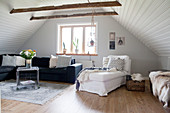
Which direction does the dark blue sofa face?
toward the camera

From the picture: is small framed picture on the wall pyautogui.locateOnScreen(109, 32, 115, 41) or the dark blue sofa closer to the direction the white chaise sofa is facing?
the dark blue sofa

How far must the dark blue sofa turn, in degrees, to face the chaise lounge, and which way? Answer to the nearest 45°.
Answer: approximately 45° to its left

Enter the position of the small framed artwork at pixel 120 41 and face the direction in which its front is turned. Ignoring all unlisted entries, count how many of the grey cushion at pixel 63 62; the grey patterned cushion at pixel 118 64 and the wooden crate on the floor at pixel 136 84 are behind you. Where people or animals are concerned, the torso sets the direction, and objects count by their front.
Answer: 0

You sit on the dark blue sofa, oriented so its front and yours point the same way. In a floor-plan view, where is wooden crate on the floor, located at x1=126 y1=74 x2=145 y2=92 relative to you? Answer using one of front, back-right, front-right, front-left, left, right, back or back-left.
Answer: front-left

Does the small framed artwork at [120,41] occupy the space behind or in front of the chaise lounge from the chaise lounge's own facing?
behind

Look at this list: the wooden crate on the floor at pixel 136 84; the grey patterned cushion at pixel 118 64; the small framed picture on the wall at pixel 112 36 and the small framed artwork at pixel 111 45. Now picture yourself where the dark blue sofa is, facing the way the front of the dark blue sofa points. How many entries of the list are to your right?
0

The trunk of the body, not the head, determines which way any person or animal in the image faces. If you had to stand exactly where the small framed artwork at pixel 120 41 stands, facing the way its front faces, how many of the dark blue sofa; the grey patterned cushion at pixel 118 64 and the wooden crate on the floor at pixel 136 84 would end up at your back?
0

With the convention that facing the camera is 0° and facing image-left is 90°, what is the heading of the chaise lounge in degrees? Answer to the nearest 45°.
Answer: approximately 45°

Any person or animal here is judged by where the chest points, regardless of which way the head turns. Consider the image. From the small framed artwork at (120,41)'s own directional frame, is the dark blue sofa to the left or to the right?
on its right

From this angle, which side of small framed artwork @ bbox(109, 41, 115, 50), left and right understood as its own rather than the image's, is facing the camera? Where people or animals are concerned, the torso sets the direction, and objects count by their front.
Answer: front

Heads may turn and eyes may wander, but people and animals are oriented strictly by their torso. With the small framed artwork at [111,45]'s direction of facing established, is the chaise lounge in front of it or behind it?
in front

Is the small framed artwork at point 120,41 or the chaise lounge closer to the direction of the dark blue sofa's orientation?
the chaise lounge

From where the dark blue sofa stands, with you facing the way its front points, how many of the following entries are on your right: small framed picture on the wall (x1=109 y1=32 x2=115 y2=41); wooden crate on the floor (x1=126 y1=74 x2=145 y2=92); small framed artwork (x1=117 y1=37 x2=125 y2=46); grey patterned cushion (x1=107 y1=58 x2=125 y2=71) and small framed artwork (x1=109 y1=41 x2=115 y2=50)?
0
